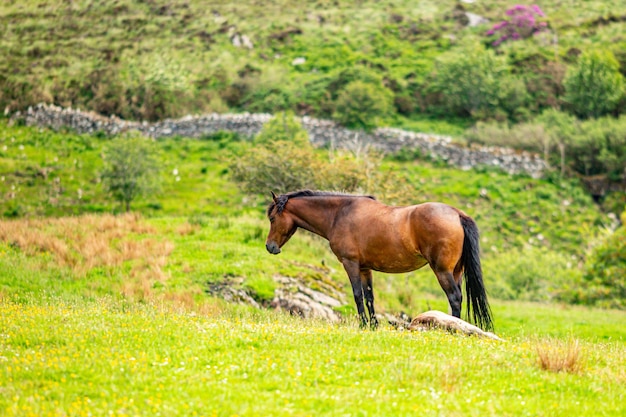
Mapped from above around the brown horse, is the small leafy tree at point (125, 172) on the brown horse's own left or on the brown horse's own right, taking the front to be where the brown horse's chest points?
on the brown horse's own right

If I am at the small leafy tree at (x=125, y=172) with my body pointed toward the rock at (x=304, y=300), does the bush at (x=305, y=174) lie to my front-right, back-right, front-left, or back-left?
front-left

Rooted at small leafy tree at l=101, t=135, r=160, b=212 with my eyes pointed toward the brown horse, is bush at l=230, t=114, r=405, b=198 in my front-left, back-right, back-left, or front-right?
front-left

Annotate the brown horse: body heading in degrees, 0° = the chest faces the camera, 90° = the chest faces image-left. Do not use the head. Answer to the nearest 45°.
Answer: approximately 90°

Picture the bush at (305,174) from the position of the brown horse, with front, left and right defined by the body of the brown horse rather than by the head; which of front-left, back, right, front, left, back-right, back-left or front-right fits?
right
